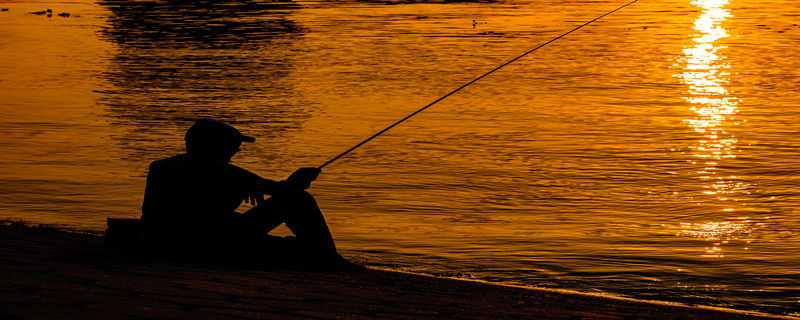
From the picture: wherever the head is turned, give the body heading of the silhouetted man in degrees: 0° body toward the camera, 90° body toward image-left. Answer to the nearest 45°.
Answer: approximately 270°

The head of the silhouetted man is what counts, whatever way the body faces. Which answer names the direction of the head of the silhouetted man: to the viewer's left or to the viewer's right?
to the viewer's right
